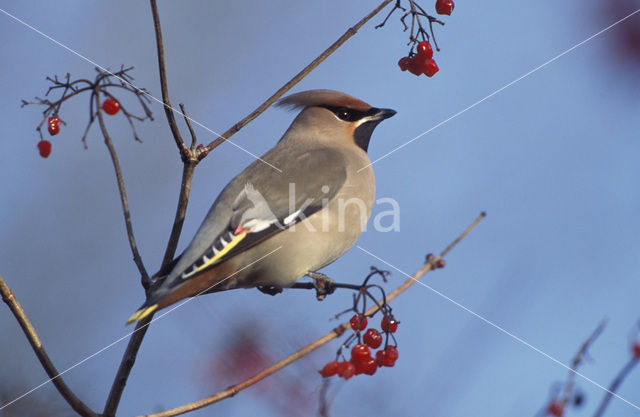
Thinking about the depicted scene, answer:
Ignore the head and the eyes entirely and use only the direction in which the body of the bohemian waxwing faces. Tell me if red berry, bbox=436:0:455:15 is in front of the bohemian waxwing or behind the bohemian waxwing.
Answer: in front

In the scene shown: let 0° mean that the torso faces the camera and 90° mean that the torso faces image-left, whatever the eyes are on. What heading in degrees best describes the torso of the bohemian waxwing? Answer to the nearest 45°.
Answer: approximately 270°

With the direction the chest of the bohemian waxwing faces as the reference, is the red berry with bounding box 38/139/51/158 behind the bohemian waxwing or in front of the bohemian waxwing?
behind

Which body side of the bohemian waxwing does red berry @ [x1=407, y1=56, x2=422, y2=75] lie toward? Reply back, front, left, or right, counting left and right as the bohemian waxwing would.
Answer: front

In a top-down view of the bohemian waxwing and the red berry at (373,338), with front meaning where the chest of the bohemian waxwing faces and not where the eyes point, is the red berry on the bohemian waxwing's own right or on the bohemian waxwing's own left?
on the bohemian waxwing's own right

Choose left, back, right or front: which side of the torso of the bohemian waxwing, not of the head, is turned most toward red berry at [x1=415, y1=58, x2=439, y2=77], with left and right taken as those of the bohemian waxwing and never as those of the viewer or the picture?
front

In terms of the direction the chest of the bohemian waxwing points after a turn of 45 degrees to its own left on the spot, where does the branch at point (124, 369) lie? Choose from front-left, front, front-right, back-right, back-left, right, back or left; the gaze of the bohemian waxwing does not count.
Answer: back

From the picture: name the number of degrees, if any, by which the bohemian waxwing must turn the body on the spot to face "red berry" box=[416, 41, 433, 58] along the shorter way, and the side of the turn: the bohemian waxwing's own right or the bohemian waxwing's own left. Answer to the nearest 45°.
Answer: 0° — it already faces it

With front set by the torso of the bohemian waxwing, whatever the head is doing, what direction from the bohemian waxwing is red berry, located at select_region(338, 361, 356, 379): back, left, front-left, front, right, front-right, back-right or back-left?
front
